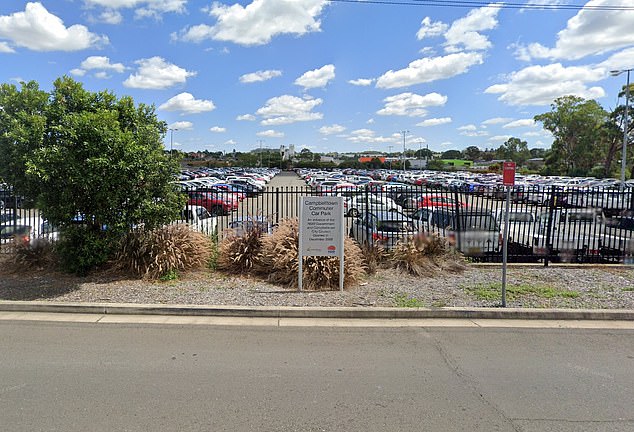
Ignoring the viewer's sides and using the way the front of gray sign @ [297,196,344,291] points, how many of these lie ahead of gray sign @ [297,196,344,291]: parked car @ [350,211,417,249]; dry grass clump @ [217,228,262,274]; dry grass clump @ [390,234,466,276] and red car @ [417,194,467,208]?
0

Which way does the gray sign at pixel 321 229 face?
toward the camera

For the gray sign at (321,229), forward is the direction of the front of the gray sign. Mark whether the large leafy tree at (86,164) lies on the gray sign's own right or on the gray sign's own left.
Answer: on the gray sign's own right

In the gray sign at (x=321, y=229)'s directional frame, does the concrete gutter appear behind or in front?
in front

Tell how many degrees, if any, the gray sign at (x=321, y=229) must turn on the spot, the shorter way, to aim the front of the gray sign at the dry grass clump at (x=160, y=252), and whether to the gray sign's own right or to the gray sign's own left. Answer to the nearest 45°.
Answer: approximately 90° to the gray sign's own right

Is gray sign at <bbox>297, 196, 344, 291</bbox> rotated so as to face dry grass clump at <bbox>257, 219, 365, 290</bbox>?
no

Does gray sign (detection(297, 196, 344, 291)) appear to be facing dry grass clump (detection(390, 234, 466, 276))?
no

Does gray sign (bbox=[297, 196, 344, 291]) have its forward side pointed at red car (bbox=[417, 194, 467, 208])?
no
